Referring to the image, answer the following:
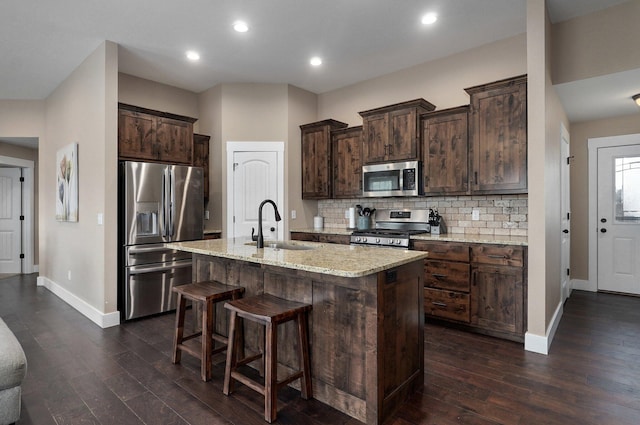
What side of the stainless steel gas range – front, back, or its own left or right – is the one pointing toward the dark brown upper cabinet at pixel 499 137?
left

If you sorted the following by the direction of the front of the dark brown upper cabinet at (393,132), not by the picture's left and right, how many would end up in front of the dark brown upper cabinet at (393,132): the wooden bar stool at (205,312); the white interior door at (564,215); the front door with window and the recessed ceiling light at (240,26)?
2

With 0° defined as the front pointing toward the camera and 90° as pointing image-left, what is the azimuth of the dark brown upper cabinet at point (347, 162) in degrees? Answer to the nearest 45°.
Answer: approximately 45°

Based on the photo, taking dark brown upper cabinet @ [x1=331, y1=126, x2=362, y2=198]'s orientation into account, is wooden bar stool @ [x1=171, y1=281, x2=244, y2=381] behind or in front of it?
in front

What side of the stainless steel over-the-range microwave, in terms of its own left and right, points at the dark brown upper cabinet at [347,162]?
right

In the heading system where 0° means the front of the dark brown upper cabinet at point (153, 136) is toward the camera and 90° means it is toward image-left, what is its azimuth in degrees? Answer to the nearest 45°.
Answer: approximately 315°

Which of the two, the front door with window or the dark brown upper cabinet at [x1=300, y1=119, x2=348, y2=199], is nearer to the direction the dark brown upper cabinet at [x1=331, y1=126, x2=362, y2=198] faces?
the dark brown upper cabinet

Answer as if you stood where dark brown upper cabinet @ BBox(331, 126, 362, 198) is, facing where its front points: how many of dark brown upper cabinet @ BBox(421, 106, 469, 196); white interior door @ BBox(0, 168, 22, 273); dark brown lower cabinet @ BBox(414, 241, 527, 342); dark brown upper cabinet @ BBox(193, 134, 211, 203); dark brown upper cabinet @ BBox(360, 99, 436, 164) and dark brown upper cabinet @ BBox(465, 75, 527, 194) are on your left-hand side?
4
